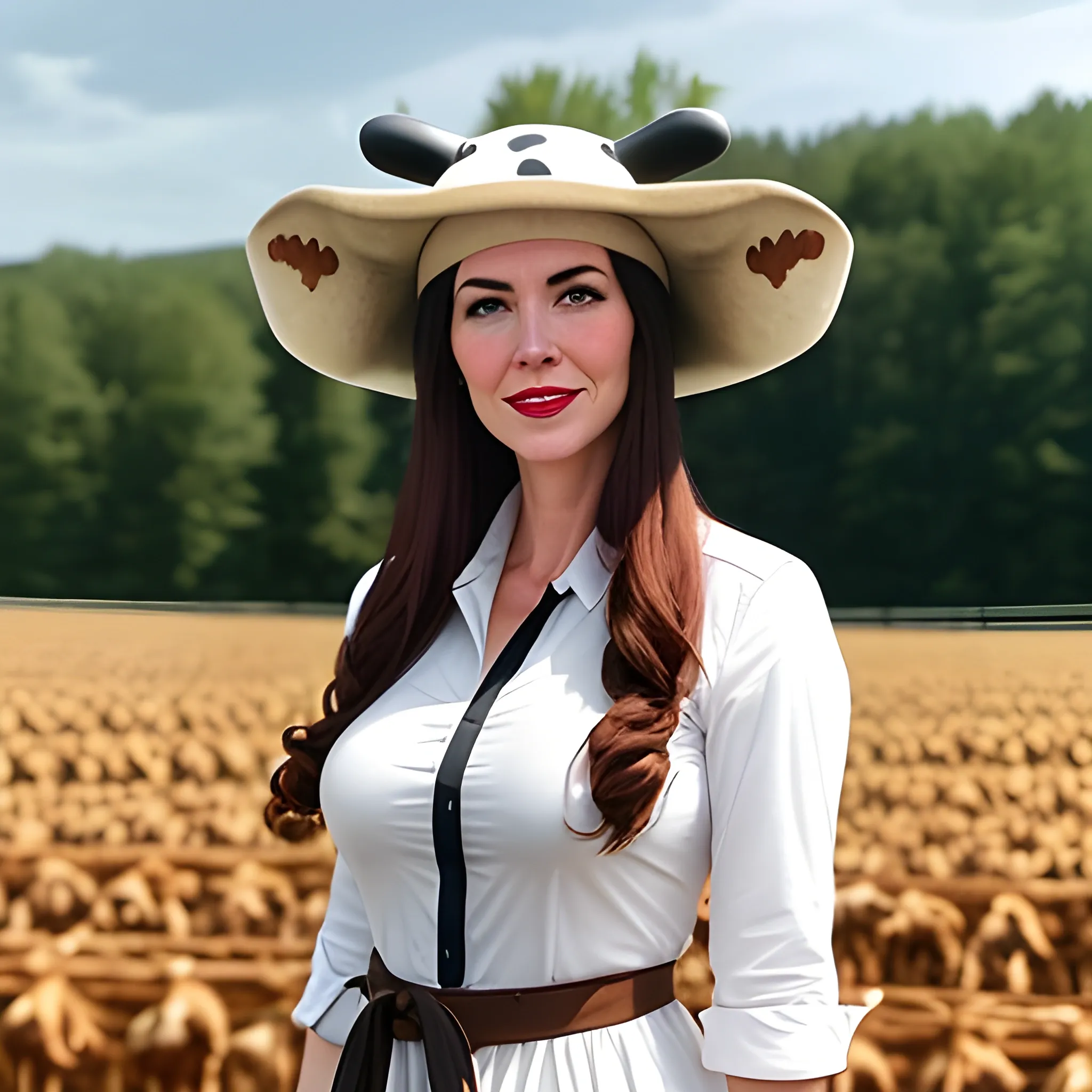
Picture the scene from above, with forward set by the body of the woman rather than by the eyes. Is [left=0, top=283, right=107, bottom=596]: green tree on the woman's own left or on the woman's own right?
on the woman's own right

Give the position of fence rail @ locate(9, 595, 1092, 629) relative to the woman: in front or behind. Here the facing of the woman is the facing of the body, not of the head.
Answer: behind

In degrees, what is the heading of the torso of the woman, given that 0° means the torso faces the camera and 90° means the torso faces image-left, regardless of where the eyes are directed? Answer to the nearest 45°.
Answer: approximately 45°
